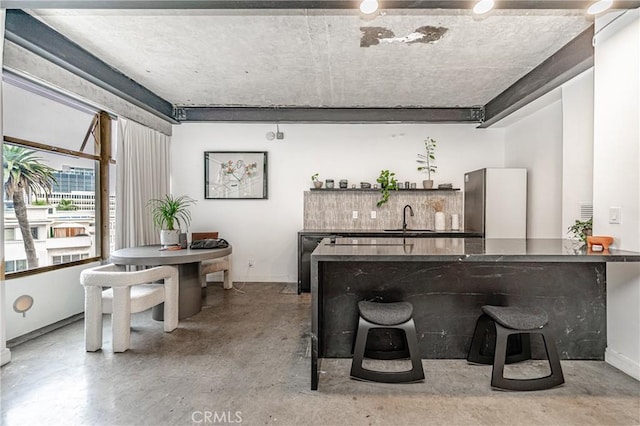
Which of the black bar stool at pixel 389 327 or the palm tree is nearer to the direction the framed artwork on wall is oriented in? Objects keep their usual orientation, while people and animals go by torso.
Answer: the black bar stool

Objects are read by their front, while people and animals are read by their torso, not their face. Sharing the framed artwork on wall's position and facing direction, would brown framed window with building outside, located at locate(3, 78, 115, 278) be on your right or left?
on your right

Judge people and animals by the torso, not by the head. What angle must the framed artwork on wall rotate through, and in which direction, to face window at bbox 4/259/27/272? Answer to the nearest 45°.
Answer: approximately 135° to its right

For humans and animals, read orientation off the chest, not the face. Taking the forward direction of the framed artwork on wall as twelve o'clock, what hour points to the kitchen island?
The kitchen island is roughly at 11 o'clock from the framed artwork on wall.

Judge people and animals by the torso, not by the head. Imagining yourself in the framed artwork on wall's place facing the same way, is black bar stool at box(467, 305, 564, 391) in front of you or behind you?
in front

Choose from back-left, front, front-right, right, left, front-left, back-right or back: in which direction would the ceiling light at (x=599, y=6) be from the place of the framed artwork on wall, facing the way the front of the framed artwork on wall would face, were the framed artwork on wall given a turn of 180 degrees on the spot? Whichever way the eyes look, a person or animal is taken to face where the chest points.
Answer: back-right

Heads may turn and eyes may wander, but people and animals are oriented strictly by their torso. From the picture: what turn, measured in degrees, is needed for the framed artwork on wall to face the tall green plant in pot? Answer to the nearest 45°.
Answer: approximately 90° to its left

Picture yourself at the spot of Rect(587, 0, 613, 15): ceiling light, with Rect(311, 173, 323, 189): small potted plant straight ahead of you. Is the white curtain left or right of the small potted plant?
left

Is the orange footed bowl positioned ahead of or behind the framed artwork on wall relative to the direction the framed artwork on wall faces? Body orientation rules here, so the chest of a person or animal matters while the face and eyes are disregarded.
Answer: ahead

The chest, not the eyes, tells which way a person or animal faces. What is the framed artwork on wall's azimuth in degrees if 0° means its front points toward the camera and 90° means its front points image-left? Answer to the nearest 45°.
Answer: approximately 0°

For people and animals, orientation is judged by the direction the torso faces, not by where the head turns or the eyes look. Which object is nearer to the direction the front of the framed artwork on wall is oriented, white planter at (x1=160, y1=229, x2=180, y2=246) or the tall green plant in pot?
the white planter

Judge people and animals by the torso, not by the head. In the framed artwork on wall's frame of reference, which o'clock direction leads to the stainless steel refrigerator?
The stainless steel refrigerator is roughly at 10 o'clock from the framed artwork on wall.

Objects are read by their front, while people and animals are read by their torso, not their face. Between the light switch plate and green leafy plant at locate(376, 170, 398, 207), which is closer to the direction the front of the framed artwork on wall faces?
the light switch plate

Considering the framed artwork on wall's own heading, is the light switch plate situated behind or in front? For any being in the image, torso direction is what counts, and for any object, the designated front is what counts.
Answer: in front
